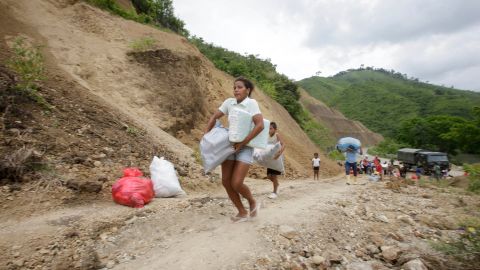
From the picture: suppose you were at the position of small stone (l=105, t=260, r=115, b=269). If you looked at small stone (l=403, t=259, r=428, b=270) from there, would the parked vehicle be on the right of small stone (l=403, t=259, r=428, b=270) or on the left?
left

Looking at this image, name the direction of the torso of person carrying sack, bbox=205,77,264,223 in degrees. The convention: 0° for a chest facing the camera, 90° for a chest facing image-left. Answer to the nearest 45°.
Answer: approximately 45°

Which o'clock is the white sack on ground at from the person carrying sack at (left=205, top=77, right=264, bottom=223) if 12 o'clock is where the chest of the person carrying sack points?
The white sack on ground is roughly at 3 o'clock from the person carrying sack.

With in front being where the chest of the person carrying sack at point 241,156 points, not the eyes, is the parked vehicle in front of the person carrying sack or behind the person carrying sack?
behind

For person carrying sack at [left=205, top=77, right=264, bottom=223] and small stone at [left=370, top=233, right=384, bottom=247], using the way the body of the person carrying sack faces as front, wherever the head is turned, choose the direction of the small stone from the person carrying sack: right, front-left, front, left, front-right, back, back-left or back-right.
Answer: back-left

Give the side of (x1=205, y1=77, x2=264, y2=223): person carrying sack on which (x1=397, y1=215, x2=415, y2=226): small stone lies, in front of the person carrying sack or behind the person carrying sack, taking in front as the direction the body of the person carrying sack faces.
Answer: behind

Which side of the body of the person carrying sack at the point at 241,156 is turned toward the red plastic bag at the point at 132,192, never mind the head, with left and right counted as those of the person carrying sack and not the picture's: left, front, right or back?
right

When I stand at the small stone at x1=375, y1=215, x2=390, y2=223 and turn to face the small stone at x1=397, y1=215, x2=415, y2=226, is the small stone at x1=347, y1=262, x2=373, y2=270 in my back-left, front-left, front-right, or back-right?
back-right
